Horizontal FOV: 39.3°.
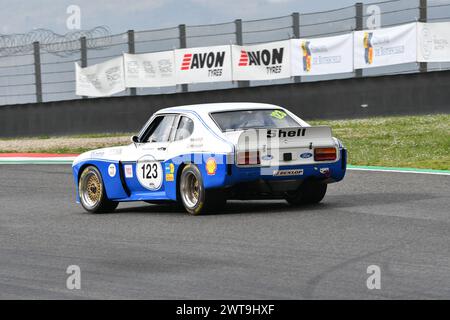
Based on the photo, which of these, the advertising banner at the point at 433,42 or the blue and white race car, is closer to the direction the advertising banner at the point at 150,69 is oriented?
the blue and white race car

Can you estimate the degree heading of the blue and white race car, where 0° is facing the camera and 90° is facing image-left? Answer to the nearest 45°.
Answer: approximately 135°

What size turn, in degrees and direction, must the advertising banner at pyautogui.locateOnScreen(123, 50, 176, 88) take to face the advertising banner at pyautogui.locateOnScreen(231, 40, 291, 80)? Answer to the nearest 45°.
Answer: approximately 45° to its left

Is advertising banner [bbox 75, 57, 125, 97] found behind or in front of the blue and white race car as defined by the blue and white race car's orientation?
in front

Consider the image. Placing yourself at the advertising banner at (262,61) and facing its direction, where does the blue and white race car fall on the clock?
The blue and white race car is roughly at 12 o'clock from the advertising banner.

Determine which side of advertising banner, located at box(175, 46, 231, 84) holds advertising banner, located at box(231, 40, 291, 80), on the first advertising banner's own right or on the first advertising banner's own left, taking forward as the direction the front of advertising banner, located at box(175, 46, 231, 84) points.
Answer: on the first advertising banner's own left

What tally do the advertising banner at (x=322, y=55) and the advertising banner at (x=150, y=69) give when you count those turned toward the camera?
2

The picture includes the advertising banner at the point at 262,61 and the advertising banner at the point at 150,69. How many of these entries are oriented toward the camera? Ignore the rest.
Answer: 2
